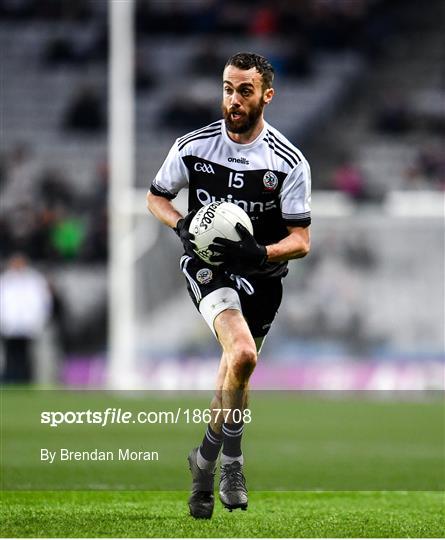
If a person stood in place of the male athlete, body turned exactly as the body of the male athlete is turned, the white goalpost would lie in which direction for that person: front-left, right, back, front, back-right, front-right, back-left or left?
back

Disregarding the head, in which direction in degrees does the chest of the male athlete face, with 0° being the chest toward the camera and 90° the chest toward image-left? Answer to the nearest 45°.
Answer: approximately 0°
